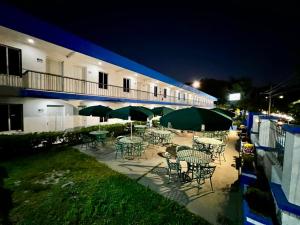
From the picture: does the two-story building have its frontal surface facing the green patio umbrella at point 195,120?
yes

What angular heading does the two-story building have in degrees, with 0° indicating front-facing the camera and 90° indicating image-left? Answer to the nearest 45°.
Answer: approximately 315°

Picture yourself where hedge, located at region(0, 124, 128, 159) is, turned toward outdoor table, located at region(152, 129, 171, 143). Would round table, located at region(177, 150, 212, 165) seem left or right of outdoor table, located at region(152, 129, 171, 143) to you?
right

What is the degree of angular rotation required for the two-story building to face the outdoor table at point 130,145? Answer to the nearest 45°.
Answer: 0° — it already faces it

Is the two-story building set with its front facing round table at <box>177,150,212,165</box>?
yes

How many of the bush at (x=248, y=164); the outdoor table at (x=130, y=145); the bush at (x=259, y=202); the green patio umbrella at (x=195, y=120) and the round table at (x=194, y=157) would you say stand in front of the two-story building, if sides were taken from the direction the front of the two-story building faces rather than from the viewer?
5

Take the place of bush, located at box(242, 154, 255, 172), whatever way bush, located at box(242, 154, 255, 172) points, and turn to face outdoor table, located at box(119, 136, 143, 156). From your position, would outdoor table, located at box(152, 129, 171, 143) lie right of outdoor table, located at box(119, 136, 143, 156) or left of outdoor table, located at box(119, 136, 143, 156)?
right

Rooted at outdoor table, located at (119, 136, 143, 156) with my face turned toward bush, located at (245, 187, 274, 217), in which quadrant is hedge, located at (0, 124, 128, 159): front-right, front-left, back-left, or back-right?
back-right

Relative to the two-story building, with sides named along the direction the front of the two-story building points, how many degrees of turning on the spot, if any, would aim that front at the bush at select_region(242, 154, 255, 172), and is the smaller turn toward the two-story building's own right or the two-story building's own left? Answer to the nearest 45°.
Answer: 0° — it already faces it

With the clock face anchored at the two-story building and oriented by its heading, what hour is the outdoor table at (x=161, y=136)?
The outdoor table is roughly at 11 o'clock from the two-story building.

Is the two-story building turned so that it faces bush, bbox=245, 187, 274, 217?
yes
